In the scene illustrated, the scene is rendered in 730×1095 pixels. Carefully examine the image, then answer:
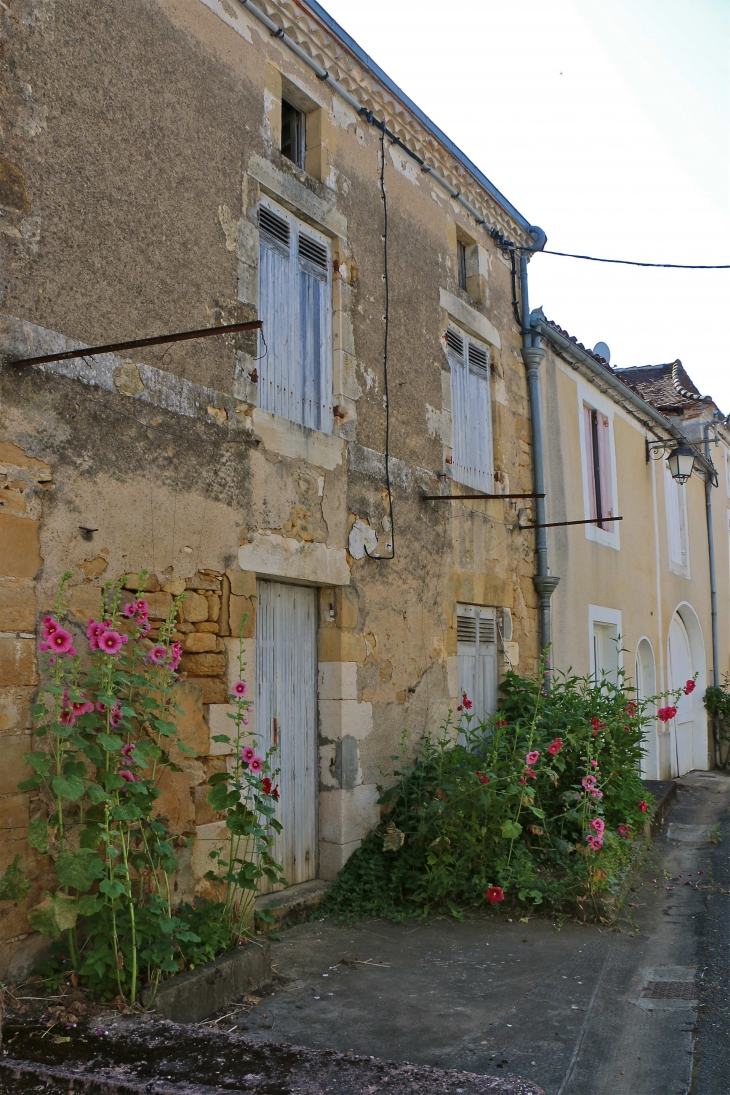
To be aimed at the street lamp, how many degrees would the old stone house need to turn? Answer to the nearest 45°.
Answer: approximately 90° to its left

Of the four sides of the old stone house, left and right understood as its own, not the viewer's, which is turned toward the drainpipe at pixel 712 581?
left

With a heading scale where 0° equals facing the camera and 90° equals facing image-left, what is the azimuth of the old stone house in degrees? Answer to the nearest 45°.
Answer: approximately 315°
